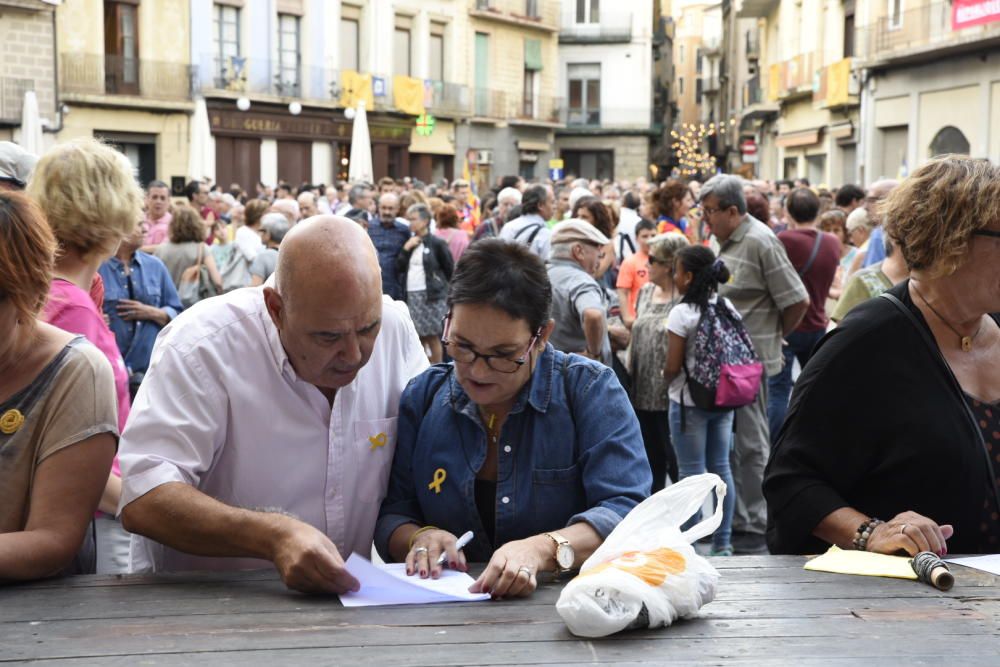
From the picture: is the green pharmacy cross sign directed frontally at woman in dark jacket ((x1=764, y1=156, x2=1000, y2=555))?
yes

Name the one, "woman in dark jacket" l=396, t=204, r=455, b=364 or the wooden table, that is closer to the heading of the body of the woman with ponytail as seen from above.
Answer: the woman in dark jacket

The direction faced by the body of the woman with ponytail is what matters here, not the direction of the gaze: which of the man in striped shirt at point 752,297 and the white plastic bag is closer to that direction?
the man in striped shirt

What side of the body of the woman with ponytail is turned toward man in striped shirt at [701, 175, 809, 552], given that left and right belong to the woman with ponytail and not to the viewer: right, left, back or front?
right

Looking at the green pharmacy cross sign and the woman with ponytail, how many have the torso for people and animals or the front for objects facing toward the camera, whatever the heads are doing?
1

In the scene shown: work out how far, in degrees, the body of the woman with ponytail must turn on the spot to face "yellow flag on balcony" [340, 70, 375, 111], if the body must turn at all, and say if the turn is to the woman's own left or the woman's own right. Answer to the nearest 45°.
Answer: approximately 45° to the woman's own right

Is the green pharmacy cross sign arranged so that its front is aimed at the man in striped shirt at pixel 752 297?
yes

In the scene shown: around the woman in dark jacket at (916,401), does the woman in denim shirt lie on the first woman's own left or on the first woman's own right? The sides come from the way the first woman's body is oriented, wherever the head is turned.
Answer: on the first woman's own right

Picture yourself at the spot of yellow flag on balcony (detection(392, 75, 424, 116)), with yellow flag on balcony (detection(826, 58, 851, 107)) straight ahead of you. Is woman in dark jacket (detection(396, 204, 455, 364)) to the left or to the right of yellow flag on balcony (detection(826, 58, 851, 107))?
right

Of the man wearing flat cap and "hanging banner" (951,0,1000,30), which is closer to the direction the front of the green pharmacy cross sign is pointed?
the man wearing flat cap

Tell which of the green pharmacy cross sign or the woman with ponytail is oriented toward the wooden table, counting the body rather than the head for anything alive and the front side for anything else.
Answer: the green pharmacy cross sign

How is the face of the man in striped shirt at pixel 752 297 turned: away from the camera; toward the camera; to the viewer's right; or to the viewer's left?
to the viewer's left

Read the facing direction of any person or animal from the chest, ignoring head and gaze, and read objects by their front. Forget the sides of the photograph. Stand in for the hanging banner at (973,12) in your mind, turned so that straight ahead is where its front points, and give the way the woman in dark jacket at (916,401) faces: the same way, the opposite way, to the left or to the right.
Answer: to the left

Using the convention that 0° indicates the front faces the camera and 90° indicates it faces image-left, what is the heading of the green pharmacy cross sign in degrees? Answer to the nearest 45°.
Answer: approximately 0°

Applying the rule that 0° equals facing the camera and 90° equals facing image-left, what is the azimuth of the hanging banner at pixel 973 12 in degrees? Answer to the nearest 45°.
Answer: approximately 45°

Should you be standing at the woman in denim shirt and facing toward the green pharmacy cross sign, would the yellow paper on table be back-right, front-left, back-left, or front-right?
back-right
